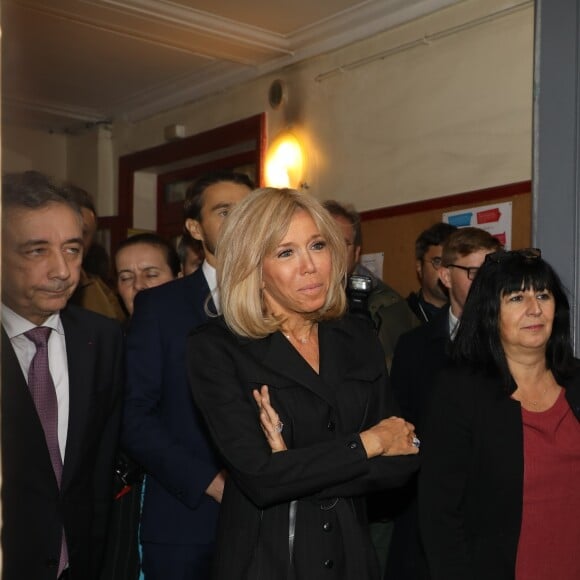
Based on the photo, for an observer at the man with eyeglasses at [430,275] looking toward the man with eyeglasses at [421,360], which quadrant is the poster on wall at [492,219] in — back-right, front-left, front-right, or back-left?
back-left

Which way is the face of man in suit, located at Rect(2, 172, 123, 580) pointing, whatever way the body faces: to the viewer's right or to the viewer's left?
to the viewer's right

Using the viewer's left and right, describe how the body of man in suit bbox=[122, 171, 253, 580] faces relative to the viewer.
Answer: facing the viewer and to the right of the viewer

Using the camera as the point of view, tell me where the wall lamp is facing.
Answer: facing the viewer and to the left of the viewer

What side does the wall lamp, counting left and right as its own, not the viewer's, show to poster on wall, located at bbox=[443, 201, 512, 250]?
left

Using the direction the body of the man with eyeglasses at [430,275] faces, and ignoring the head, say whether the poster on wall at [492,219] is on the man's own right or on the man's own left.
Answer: on the man's own left

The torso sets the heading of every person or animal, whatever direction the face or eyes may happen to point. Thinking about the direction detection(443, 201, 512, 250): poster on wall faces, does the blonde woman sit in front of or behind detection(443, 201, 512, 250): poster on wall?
in front

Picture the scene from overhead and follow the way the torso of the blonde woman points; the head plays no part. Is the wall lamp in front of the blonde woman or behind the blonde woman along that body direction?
behind

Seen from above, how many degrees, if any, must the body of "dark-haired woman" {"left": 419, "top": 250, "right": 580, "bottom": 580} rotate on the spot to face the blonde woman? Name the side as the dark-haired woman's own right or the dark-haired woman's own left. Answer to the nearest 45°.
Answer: approximately 90° to the dark-haired woman's own right
